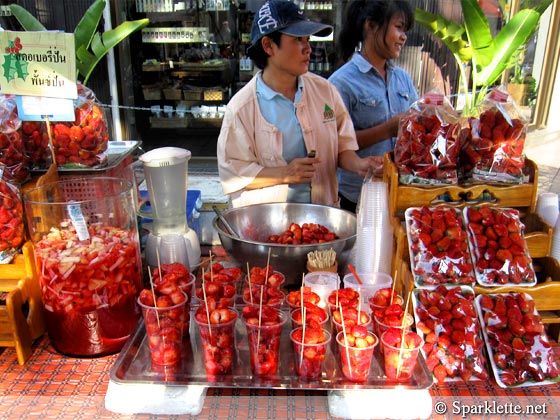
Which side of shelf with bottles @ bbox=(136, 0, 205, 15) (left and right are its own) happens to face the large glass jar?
front

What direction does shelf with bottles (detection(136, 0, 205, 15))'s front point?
toward the camera

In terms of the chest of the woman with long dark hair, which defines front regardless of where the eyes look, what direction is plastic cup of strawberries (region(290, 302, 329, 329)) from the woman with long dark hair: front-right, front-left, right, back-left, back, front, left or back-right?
front-right

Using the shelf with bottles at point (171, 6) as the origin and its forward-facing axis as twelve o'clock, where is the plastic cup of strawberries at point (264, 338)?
The plastic cup of strawberries is roughly at 12 o'clock from the shelf with bottles.

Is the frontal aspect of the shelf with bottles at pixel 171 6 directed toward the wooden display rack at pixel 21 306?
yes

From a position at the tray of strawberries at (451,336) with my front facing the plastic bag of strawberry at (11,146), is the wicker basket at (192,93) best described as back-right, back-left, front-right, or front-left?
front-right

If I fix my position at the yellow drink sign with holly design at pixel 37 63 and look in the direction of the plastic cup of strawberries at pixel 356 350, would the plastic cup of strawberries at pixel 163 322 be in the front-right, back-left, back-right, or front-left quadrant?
front-right

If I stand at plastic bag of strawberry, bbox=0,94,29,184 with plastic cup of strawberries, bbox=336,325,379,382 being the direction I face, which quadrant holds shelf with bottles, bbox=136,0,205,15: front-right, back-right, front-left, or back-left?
back-left

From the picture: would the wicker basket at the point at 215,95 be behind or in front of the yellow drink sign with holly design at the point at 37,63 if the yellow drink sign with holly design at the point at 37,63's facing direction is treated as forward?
behind

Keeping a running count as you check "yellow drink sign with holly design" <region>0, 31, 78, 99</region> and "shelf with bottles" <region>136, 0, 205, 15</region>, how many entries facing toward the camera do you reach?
2
